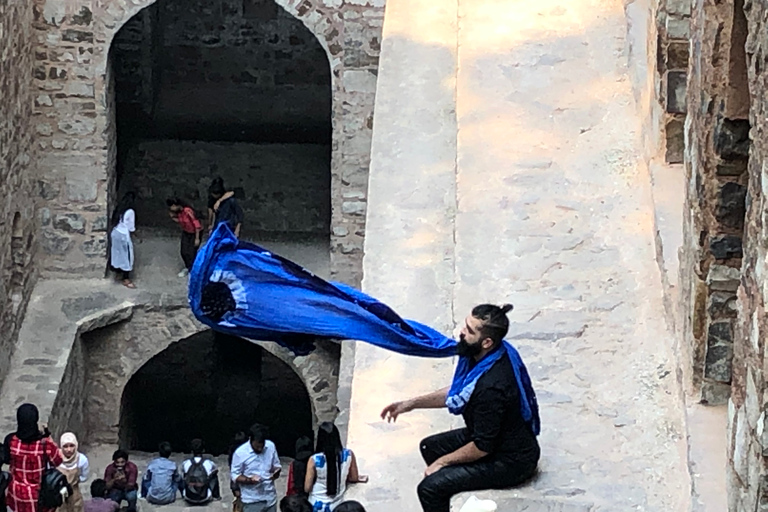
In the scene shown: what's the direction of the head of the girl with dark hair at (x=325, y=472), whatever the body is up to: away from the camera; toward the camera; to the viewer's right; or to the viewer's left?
away from the camera

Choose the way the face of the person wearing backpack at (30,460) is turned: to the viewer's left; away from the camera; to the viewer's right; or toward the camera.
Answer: away from the camera

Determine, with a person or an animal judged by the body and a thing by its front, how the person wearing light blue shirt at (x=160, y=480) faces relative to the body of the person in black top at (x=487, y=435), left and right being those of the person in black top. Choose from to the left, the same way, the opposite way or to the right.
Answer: to the right

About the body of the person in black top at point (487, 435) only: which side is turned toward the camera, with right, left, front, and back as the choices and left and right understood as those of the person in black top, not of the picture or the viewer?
left

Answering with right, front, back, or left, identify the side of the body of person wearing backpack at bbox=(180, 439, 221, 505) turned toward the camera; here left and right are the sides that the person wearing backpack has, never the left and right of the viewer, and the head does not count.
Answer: back

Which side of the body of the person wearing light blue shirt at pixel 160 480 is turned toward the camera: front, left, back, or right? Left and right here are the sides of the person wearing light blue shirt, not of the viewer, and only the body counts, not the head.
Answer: back

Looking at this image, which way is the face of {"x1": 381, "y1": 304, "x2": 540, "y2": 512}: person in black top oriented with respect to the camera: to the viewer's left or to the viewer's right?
to the viewer's left

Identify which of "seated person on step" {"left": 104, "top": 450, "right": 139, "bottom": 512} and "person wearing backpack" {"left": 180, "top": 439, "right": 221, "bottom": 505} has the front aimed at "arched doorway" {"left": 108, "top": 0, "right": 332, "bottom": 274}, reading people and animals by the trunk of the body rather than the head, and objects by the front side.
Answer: the person wearing backpack

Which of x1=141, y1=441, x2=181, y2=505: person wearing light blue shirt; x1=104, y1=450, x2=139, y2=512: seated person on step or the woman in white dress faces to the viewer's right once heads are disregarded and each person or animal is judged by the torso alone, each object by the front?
the woman in white dress

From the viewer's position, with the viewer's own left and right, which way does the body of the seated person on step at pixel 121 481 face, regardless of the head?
facing the viewer

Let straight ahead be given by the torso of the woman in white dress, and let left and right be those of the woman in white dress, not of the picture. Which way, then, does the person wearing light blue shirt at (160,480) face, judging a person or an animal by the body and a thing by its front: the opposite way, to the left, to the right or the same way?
to the left

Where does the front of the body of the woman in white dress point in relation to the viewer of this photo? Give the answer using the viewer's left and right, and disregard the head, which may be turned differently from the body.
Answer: facing to the right of the viewer

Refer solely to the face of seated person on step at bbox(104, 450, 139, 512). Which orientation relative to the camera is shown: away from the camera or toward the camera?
toward the camera
